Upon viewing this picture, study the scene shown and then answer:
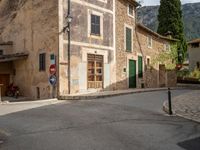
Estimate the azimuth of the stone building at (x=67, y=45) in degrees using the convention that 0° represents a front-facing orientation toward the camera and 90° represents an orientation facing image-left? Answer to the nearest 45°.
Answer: approximately 315°

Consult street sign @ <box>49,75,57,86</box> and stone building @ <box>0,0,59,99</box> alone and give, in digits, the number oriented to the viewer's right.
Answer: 0

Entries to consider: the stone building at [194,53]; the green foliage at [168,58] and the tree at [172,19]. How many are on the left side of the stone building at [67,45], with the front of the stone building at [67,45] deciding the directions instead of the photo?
3

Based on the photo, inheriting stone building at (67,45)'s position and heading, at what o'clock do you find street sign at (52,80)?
The street sign is roughly at 2 o'clock from the stone building.

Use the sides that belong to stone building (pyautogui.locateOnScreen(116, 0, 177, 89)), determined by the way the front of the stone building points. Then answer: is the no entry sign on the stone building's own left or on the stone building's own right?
on the stone building's own right

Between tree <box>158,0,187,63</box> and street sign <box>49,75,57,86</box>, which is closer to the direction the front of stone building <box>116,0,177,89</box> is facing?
the street sign

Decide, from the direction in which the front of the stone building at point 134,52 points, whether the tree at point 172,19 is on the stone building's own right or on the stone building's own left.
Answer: on the stone building's own left

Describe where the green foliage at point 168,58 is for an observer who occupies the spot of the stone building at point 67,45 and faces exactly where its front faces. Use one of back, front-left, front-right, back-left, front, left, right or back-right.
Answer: left

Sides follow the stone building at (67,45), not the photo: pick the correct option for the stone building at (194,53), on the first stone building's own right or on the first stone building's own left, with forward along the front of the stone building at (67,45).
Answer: on the first stone building's own left
